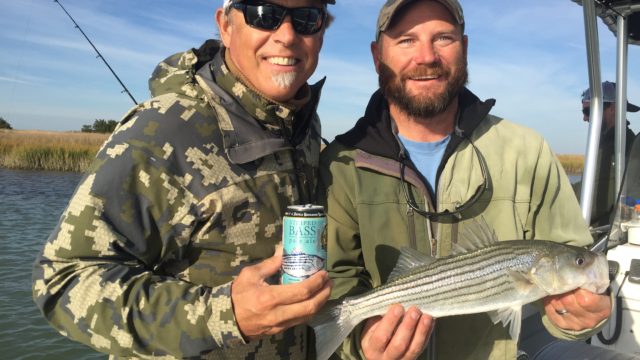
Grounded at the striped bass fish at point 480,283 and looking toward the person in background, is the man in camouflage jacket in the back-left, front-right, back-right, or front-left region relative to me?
back-left

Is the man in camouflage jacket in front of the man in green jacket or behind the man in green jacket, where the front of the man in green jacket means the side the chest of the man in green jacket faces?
in front

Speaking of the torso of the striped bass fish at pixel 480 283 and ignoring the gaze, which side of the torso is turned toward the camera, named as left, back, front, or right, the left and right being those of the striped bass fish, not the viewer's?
right

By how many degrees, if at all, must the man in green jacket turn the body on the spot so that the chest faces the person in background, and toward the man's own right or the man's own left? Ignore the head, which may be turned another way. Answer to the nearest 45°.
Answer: approximately 135° to the man's own left
